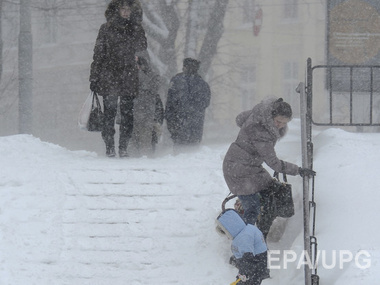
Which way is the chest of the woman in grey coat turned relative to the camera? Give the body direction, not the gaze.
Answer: to the viewer's right

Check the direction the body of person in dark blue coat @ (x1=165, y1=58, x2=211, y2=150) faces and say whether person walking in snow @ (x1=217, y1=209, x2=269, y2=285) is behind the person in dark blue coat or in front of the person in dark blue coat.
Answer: behind

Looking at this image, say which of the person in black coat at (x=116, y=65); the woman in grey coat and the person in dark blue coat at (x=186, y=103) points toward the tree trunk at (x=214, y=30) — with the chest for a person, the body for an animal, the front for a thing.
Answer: the person in dark blue coat at (x=186, y=103)

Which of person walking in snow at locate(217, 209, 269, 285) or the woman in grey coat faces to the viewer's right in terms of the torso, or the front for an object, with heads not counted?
the woman in grey coat

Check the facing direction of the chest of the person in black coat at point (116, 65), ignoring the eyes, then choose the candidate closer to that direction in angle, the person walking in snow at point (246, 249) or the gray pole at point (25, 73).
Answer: the person walking in snow

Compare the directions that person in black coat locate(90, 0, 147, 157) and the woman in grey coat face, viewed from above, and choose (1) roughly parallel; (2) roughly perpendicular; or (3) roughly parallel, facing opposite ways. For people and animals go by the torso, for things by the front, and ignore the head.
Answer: roughly perpendicular

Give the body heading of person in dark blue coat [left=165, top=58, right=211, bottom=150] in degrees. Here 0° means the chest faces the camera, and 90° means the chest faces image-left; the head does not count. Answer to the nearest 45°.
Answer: approximately 180°

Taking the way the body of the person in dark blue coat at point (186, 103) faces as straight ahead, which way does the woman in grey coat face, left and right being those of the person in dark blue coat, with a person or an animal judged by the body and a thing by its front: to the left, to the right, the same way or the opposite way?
to the right

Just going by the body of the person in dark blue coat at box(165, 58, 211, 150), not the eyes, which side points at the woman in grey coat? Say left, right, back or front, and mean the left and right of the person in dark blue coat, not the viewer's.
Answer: back
